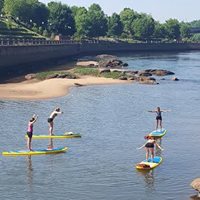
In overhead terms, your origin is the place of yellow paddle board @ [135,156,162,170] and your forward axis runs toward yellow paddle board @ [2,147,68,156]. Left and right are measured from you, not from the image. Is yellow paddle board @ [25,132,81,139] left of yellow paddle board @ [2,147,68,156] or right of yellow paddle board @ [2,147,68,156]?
right

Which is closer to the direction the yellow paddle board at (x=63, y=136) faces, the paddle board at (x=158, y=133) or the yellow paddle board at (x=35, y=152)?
the paddle board

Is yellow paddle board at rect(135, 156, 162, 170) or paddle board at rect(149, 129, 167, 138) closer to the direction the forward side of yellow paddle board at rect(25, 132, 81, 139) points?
the paddle board

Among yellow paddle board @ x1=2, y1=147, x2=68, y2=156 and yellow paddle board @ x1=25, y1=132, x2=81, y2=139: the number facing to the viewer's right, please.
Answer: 2

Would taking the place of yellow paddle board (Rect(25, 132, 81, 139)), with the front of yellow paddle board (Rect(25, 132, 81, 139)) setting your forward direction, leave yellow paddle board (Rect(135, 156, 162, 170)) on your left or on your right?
on your right

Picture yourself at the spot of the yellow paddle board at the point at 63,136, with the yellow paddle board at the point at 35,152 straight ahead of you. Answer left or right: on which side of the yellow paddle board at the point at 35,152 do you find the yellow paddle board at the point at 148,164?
left

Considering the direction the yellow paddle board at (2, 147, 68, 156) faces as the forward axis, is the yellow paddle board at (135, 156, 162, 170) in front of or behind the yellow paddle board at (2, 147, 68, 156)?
in front

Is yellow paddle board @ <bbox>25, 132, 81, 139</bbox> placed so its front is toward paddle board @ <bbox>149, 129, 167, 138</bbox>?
yes

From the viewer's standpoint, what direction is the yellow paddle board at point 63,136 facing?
to the viewer's right

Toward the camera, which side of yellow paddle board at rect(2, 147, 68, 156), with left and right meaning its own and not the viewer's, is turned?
right

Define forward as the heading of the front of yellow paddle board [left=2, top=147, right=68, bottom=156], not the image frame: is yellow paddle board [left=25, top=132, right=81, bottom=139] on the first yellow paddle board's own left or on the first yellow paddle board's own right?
on the first yellow paddle board's own left

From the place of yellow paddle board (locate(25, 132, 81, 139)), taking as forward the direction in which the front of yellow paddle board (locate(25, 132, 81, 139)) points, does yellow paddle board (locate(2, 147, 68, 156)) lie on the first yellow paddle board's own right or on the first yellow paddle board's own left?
on the first yellow paddle board's own right
